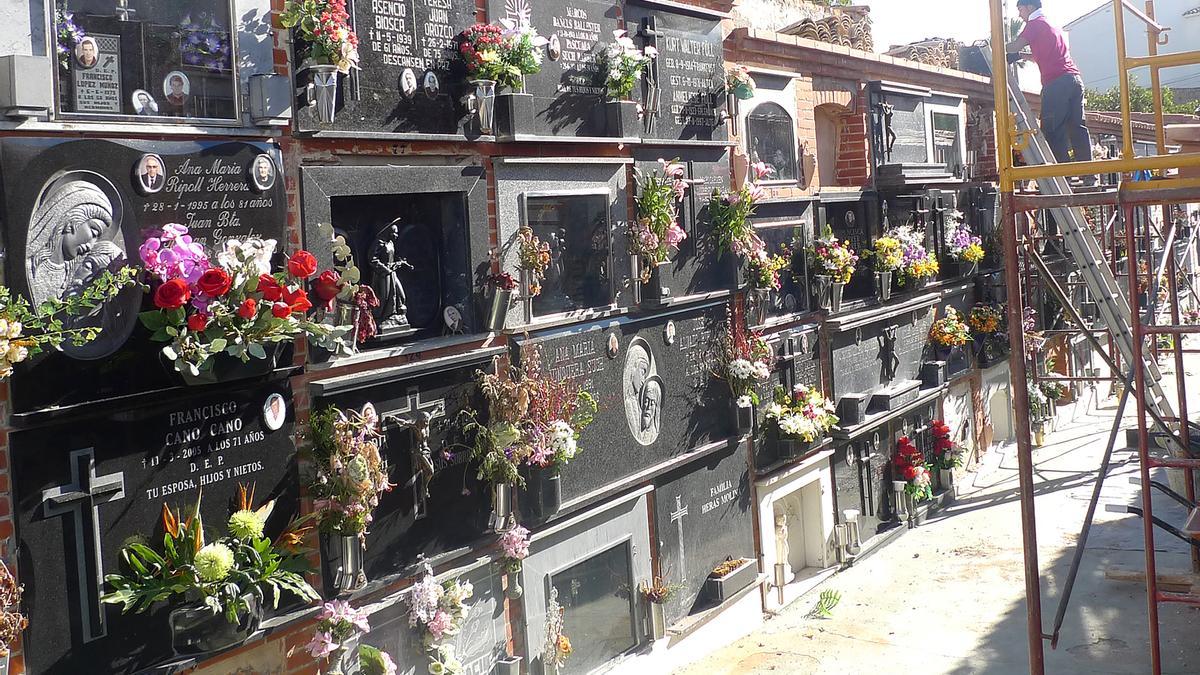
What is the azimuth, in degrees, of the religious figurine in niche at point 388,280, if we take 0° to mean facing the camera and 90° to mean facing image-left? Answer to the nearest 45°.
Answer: approximately 315°

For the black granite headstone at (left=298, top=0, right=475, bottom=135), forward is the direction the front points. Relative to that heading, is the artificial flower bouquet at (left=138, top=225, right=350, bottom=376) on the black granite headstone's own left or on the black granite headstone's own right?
on the black granite headstone's own right
